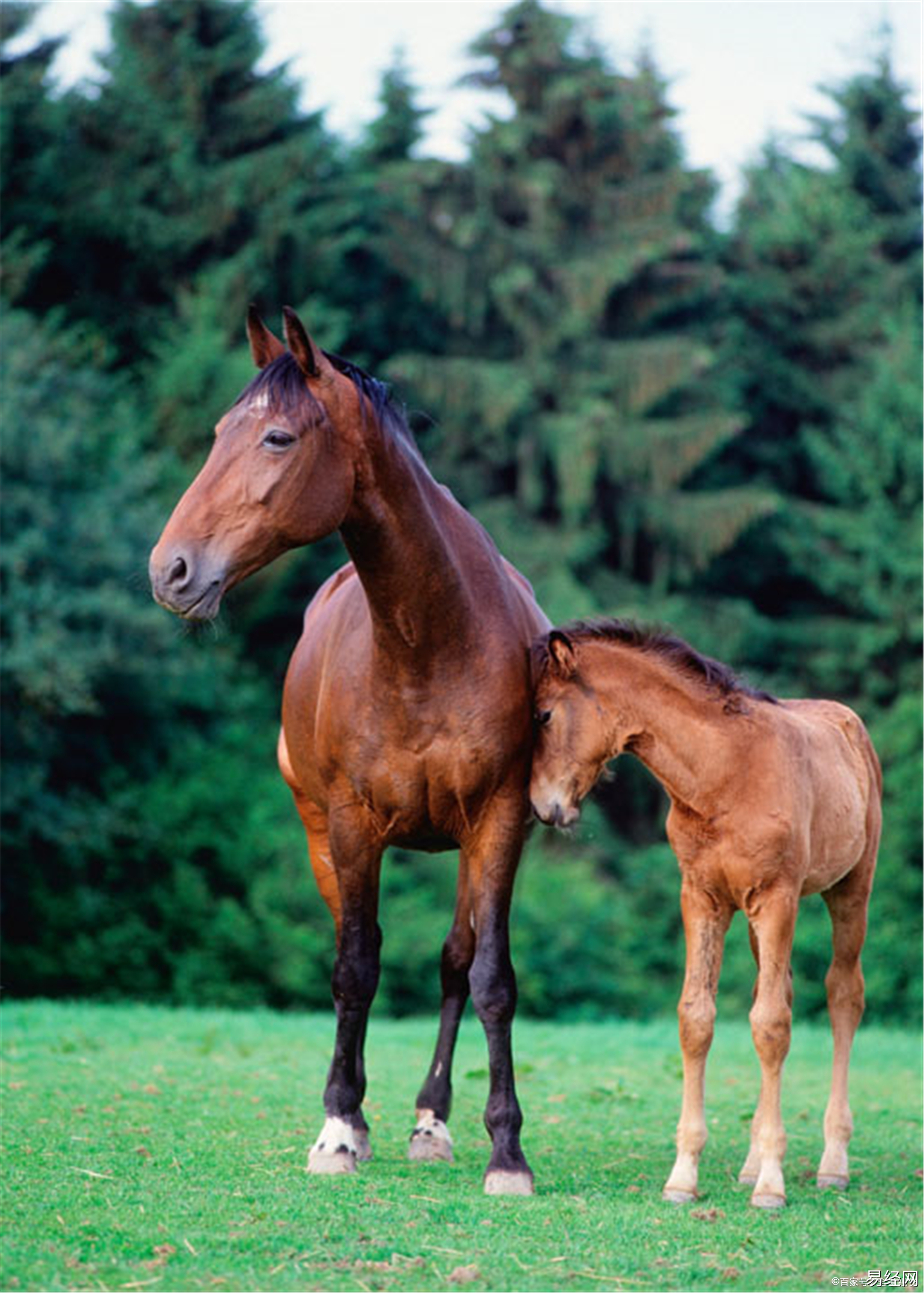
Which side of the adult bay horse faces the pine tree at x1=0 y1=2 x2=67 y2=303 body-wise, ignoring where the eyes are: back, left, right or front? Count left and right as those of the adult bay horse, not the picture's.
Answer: back

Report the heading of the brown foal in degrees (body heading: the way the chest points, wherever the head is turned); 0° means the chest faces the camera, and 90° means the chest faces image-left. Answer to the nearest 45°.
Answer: approximately 45°

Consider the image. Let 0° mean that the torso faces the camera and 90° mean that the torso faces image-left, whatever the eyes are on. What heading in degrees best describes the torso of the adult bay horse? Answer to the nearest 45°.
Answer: approximately 0°

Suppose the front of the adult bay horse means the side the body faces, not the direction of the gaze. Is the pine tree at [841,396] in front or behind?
behind

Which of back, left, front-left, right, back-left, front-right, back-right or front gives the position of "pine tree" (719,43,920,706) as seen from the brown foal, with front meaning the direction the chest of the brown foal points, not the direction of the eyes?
back-right

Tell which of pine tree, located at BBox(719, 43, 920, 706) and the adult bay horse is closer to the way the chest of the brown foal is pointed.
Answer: the adult bay horse

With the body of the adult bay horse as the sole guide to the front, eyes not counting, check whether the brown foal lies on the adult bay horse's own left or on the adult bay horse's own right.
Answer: on the adult bay horse's own left

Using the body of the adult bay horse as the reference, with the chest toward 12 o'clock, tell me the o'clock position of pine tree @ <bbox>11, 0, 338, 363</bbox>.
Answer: The pine tree is roughly at 6 o'clock from the adult bay horse.

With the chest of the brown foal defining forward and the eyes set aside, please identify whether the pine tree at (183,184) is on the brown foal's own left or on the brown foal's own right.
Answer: on the brown foal's own right

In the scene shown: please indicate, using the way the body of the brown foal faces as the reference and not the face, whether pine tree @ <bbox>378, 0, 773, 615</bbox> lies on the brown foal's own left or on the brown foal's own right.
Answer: on the brown foal's own right

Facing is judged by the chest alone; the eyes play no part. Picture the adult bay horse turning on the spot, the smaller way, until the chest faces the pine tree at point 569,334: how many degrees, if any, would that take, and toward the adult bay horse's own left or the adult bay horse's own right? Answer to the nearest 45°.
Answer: approximately 180°
